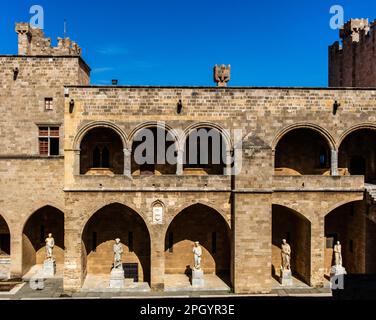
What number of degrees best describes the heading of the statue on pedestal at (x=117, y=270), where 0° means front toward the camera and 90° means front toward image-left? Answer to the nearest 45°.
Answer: approximately 0°

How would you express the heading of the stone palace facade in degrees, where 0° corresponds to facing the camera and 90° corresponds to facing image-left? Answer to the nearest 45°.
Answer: approximately 0°

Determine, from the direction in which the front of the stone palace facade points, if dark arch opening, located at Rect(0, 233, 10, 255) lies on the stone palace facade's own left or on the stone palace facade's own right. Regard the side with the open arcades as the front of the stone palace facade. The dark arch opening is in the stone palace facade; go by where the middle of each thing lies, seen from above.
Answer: on the stone palace facade's own right

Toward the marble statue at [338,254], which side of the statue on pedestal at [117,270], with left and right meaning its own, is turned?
left

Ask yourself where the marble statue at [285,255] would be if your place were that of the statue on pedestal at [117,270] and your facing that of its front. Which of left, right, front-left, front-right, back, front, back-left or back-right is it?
left

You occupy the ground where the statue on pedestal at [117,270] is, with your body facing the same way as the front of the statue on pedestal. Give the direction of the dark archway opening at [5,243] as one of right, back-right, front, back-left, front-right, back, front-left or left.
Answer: back-right

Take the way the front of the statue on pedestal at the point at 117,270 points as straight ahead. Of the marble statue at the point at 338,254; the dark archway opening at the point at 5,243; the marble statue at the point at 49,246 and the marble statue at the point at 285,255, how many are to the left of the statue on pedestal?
2

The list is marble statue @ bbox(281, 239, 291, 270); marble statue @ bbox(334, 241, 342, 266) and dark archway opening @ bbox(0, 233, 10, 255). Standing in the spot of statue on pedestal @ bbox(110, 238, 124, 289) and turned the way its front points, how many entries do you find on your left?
2
